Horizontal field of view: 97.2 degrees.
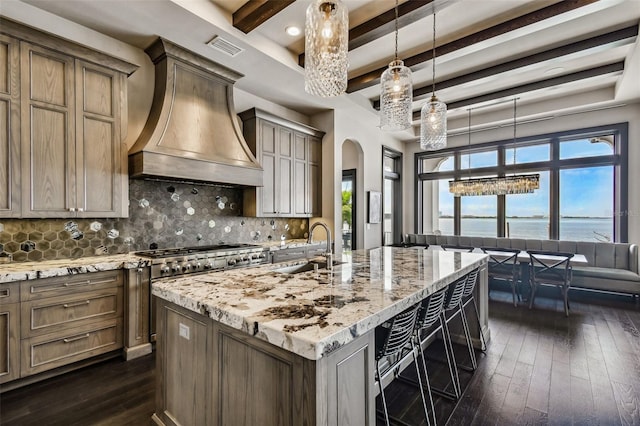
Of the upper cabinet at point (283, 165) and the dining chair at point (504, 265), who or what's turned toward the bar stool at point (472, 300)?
the upper cabinet

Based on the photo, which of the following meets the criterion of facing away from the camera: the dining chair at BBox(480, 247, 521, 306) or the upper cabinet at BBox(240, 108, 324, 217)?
the dining chair

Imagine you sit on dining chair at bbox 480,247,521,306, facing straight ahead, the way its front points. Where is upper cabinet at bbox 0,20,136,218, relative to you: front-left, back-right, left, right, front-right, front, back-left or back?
back-left

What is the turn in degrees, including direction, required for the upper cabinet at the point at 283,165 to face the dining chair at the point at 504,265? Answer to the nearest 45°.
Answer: approximately 45° to its left

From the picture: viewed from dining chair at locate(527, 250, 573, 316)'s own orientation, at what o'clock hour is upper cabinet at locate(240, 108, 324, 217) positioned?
The upper cabinet is roughly at 8 o'clock from the dining chair.

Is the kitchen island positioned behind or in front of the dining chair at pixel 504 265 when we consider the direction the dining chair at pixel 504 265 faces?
behind

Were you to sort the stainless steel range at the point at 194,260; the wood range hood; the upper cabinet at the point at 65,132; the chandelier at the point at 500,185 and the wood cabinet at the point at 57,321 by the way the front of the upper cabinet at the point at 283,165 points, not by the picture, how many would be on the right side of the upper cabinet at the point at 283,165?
4

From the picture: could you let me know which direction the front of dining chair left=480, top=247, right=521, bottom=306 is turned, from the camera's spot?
facing away from the viewer

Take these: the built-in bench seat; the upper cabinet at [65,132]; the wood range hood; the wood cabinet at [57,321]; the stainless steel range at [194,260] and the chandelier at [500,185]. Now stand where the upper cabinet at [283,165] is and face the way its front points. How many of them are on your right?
4

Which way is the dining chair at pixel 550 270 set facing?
away from the camera

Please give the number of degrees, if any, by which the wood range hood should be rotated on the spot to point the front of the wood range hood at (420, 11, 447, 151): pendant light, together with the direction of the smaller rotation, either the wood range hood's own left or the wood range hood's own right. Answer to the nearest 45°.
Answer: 0° — it already faces it

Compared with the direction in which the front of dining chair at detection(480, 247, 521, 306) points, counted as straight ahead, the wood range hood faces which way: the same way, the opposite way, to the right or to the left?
to the right

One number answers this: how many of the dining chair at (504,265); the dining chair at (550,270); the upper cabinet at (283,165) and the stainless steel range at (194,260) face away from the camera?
2
